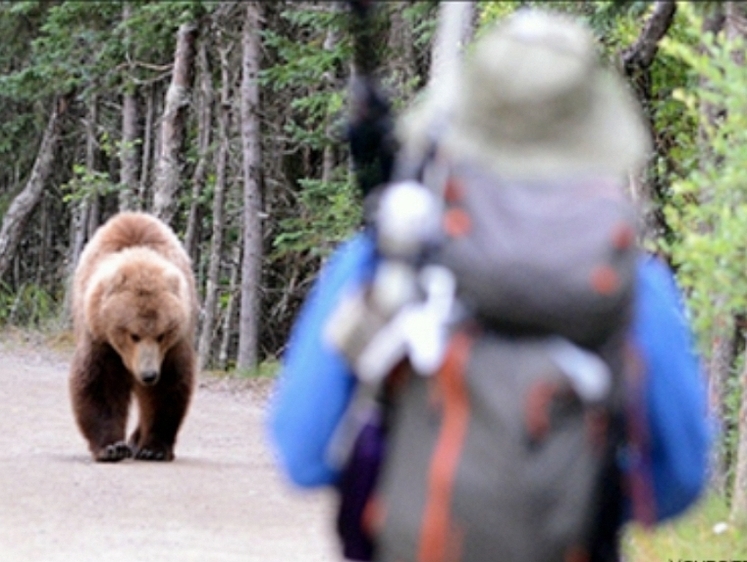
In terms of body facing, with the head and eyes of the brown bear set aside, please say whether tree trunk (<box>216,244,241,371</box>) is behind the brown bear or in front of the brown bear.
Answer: behind

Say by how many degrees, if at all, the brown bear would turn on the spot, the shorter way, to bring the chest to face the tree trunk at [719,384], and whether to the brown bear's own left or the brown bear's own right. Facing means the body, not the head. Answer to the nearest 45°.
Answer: approximately 45° to the brown bear's own left

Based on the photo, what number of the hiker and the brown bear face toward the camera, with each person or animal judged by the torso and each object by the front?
1

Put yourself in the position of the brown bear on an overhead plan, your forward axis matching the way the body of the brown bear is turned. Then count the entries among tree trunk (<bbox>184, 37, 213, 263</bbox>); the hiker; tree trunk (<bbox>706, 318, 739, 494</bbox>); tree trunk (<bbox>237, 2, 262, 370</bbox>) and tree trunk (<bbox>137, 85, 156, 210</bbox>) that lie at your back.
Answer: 3

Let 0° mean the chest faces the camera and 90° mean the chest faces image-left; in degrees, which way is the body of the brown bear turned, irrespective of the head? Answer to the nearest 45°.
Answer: approximately 0°

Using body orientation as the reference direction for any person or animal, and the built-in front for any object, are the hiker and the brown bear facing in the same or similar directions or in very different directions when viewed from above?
very different directions

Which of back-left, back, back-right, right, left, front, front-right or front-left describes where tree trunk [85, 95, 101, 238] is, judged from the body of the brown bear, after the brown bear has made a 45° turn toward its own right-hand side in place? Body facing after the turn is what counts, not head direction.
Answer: back-right

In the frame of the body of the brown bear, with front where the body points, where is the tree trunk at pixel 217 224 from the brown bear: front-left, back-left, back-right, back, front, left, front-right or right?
back

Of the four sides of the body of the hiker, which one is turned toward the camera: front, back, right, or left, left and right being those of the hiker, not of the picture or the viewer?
back

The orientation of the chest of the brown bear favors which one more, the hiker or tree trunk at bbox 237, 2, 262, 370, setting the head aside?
the hiker
